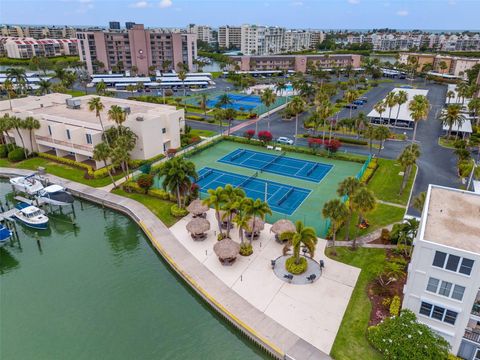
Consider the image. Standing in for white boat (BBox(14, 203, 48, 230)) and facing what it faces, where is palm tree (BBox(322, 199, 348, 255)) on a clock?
The palm tree is roughly at 12 o'clock from the white boat.

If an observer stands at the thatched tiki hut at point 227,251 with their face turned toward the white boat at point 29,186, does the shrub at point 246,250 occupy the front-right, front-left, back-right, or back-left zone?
back-right

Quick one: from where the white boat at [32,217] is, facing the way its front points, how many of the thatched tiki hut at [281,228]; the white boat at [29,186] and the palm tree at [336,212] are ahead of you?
2

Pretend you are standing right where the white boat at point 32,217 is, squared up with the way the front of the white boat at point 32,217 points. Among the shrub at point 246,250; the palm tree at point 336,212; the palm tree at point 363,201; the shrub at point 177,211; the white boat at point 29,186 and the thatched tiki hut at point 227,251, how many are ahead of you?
5

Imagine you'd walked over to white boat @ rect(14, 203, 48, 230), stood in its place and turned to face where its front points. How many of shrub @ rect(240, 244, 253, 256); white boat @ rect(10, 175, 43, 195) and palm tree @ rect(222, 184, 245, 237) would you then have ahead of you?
2

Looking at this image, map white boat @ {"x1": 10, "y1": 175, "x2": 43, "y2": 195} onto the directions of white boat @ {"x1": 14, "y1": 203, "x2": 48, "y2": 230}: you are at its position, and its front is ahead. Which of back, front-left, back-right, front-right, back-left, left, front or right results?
back-left

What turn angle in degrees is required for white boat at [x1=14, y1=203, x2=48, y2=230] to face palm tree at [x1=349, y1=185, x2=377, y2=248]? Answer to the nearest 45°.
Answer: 0° — it already faces it
